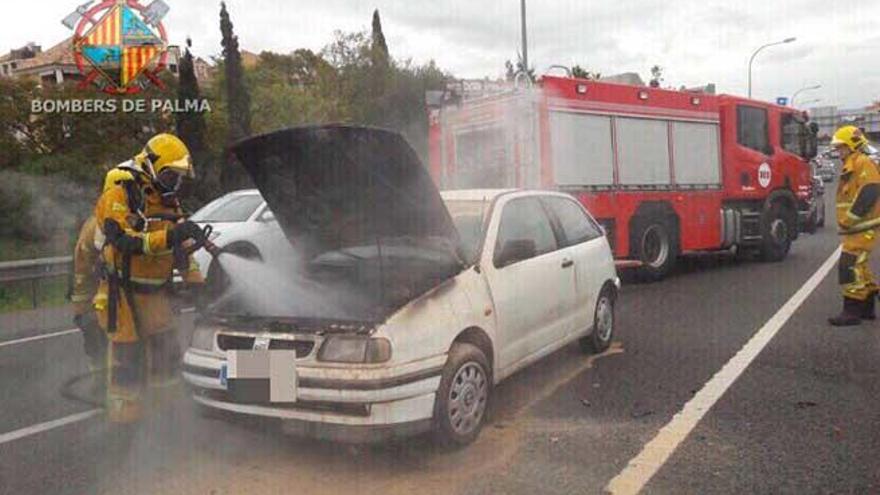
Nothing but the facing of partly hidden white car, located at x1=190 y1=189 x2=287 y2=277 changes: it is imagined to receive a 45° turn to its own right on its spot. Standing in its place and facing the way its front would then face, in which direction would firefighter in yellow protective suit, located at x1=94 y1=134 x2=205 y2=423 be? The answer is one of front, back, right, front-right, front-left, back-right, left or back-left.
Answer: left

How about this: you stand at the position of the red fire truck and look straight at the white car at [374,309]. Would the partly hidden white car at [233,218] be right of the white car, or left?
right

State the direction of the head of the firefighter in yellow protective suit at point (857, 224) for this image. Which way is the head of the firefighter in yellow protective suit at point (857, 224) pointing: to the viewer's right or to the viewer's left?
to the viewer's left

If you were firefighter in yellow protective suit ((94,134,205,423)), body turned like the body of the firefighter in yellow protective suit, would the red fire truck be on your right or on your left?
on your left

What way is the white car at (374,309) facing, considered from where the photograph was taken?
facing the viewer and to the left of the viewer

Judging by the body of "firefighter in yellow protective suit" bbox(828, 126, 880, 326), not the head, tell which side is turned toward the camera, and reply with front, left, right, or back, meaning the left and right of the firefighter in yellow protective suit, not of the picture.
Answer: left

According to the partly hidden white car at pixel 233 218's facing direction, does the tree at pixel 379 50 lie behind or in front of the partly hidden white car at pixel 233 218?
behind

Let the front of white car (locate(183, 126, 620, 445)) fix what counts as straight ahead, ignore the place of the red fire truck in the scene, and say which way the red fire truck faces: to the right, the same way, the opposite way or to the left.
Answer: the opposite way

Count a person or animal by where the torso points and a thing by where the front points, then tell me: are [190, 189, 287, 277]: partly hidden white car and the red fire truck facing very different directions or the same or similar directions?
very different directions

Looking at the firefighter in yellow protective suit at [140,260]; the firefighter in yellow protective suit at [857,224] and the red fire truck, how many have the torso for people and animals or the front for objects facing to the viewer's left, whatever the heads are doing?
1

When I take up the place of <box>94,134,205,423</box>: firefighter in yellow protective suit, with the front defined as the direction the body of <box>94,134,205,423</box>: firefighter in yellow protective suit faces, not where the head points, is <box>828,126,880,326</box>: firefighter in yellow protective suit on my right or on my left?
on my left

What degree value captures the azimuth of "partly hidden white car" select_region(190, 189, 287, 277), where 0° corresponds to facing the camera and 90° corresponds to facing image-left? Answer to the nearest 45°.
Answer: approximately 45°

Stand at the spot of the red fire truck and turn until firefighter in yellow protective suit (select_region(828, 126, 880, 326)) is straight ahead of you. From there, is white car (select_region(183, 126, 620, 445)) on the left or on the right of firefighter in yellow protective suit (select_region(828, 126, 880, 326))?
right

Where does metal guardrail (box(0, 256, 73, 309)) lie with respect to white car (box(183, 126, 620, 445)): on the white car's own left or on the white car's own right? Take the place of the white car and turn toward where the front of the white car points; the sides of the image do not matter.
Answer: on the white car's own right

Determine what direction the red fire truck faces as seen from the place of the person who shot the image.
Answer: facing away from the viewer and to the right of the viewer
